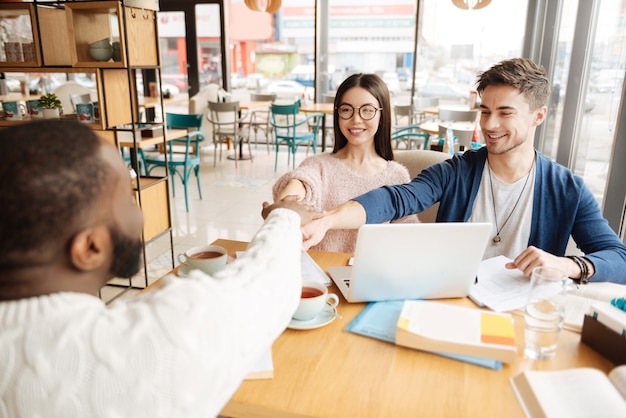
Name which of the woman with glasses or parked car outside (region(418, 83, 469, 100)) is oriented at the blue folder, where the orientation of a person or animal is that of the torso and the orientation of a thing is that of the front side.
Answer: the woman with glasses

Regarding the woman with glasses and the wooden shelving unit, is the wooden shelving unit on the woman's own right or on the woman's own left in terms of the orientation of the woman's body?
on the woman's own right

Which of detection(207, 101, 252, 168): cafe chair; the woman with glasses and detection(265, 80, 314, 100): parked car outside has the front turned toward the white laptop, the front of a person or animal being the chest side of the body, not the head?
the woman with glasses

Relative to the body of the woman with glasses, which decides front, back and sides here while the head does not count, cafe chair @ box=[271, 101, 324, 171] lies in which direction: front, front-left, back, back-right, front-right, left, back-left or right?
back

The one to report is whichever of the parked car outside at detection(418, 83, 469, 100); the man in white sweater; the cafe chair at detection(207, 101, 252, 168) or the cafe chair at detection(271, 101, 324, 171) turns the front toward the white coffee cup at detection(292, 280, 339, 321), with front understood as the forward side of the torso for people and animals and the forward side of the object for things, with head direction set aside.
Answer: the man in white sweater

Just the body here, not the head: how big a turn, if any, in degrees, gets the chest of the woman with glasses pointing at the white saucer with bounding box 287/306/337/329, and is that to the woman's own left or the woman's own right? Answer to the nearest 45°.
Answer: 0° — they already face it

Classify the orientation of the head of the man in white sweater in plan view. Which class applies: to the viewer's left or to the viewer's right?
to the viewer's right
